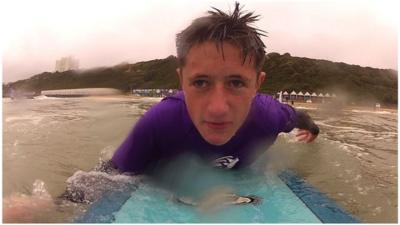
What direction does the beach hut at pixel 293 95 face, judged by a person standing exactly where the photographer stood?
facing the viewer

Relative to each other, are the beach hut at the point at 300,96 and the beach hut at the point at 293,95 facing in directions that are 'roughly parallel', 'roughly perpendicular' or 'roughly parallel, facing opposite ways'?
roughly parallel

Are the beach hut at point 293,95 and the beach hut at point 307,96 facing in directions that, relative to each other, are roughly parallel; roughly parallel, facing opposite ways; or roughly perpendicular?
roughly parallel

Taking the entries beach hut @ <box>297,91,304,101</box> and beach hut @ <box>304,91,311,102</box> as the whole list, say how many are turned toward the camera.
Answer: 2

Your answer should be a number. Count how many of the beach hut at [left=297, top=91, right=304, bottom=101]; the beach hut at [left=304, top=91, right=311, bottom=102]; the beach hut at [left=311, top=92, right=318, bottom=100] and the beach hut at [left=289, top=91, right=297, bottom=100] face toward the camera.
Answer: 4

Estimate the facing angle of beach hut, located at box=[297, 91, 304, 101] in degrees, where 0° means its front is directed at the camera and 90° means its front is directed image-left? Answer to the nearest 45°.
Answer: approximately 0°

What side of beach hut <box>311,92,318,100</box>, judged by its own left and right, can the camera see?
front

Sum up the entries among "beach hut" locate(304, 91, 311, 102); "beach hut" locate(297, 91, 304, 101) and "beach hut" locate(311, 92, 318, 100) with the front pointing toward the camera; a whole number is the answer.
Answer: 3

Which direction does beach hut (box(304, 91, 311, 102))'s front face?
toward the camera
